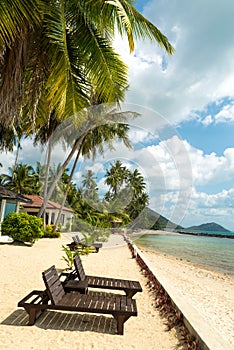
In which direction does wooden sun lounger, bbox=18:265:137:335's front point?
to the viewer's right

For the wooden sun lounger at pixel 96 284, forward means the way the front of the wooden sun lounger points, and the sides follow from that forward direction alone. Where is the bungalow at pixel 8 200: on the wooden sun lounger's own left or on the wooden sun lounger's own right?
on the wooden sun lounger's own left

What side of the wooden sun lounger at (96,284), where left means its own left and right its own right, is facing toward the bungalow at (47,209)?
left

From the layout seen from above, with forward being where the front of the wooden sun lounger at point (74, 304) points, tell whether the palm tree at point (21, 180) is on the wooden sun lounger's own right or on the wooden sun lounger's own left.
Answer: on the wooden sun lounger's own left

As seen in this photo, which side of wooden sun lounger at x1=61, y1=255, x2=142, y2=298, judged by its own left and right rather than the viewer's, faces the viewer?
right

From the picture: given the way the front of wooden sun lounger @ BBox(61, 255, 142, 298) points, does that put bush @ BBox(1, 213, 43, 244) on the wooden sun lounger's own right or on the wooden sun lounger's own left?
on the wooden sun lounger's own left

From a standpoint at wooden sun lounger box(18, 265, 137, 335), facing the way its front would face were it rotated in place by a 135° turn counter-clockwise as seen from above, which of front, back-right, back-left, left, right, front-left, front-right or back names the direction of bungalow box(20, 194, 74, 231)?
front-right

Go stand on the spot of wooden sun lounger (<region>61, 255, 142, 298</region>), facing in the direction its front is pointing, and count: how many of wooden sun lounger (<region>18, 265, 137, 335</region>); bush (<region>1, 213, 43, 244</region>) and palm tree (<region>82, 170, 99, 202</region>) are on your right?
1

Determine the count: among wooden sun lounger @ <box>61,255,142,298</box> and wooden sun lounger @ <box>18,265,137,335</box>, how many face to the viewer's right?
2

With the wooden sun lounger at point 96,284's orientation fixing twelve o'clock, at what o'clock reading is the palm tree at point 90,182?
The palm tree is roughly at 9 o'clock from the wooden sun lounger.

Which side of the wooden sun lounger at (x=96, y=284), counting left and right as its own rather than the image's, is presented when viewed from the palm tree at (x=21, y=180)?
left
